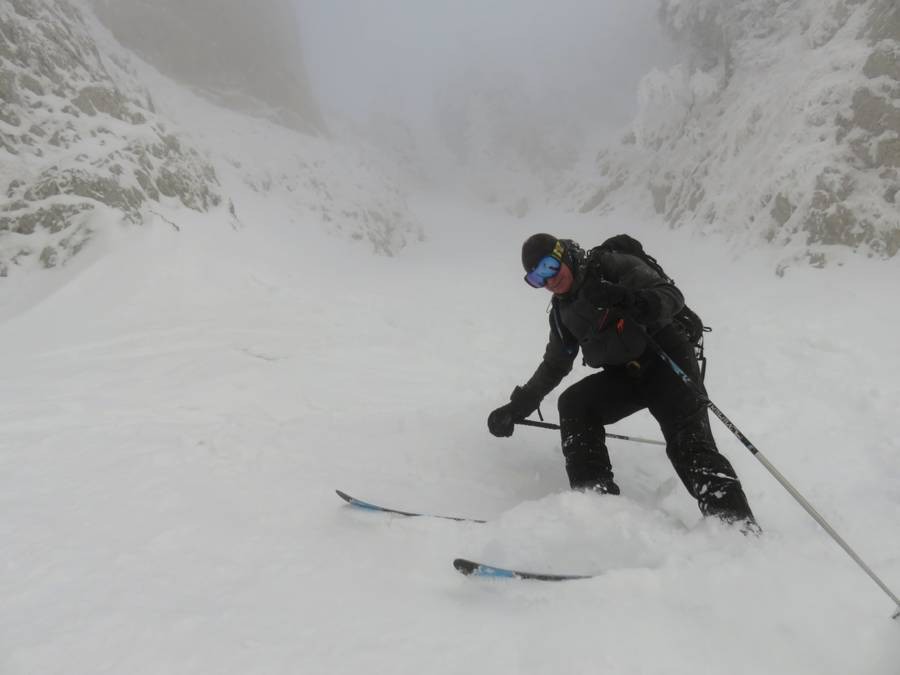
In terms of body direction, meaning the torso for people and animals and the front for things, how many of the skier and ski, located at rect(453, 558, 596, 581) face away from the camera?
0

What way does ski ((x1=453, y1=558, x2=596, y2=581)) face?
to the viewer's left

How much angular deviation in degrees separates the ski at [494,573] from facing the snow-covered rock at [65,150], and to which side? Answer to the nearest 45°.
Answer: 0° — it already faces it

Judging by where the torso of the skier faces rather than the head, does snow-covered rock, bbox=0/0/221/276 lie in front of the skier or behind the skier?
in front

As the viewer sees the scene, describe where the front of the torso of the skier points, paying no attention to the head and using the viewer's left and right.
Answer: facing the viewer and to the left of the viewer
